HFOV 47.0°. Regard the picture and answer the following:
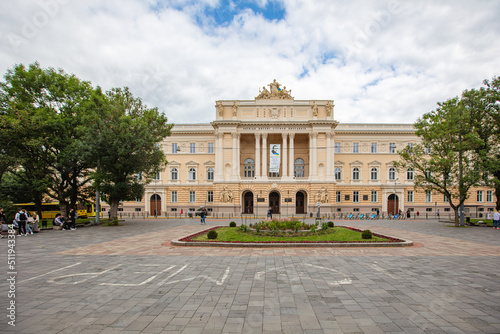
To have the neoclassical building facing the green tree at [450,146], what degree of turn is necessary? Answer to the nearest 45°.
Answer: approximately 45° to its left

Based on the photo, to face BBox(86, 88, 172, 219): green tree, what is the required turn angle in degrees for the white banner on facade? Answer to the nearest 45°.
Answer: approximately 45° to its right

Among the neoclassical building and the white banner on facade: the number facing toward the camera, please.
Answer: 2

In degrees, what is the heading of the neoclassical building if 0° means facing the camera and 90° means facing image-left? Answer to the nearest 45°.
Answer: approximately 0°

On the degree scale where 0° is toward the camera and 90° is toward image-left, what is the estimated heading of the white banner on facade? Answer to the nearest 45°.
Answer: approximately 0°
